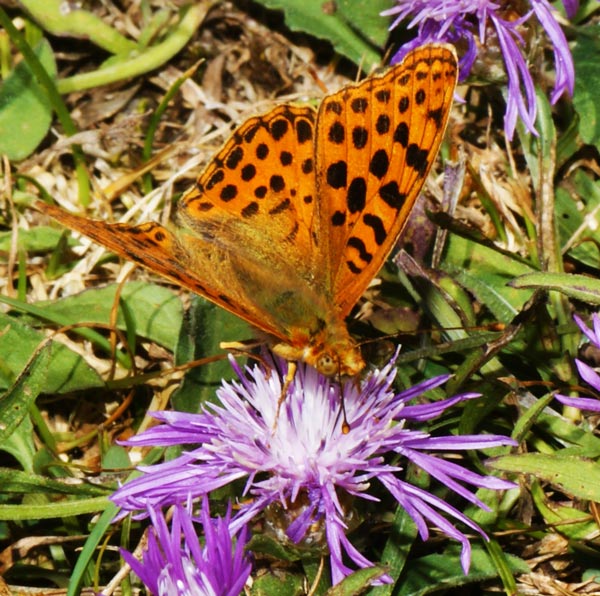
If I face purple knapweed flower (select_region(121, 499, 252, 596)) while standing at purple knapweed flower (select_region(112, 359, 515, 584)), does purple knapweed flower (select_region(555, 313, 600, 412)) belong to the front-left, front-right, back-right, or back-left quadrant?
back-left

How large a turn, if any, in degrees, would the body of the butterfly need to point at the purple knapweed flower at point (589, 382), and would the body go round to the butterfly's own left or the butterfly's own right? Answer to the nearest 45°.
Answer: approximately 45° to the butterfly's own left

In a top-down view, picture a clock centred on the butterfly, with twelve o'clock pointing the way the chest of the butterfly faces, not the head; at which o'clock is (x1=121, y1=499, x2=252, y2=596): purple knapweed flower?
The purple knapweed flower is roughly at 2 o'clock from the butterfly.

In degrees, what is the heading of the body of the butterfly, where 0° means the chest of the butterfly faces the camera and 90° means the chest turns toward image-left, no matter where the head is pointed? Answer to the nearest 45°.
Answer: approximately 315°

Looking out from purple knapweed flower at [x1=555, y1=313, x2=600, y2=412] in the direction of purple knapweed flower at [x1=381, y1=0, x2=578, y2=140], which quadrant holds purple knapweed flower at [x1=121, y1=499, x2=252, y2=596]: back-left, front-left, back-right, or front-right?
back-left

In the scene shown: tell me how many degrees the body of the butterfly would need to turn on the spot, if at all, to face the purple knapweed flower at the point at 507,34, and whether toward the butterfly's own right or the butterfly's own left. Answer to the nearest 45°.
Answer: approximately 90° to the butterfly's own left
